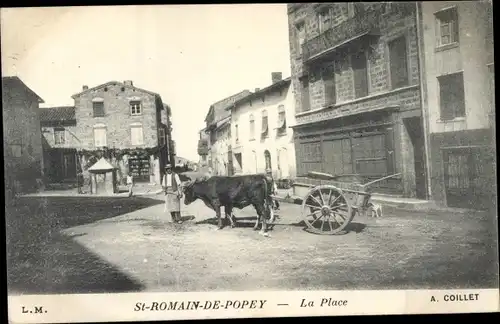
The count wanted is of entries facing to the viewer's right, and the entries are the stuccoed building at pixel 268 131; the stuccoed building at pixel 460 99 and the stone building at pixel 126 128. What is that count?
0

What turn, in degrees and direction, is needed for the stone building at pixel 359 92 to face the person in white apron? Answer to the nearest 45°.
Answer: approximately 45° to its right

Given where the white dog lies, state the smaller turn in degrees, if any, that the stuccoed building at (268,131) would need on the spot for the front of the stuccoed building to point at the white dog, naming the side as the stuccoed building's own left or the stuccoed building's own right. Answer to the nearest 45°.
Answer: approximately 45° to the stuccoed building's own left

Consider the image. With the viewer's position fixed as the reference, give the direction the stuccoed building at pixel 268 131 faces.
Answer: facing the viewer and to the left of the viewer

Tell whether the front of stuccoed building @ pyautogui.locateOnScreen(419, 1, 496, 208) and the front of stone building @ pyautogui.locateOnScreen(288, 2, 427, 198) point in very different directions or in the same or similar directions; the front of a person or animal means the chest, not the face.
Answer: same or similar directions

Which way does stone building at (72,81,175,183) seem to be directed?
toward the camera

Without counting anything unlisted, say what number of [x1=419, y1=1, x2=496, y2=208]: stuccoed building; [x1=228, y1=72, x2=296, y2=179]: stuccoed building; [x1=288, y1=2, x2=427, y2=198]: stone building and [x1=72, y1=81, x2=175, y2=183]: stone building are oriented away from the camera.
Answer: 0
